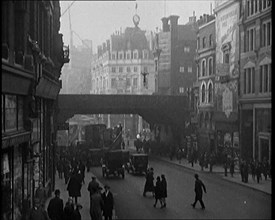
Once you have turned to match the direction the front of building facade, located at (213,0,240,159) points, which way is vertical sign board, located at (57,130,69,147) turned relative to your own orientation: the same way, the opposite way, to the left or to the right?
to the left

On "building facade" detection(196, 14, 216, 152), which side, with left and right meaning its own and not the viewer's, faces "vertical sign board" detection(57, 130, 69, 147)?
front

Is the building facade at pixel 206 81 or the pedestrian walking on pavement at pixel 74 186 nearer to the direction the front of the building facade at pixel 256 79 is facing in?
the pedestrian walking on pavement

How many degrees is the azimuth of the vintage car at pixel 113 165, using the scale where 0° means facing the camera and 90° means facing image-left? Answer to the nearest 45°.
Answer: approximately 180°

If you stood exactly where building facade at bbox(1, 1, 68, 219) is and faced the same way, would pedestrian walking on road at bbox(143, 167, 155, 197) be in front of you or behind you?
in front

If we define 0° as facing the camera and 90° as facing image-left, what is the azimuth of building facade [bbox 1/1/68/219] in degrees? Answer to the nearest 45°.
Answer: approximately 270°

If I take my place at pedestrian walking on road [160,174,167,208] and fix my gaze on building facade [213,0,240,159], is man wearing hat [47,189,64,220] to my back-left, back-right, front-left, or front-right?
back-left
